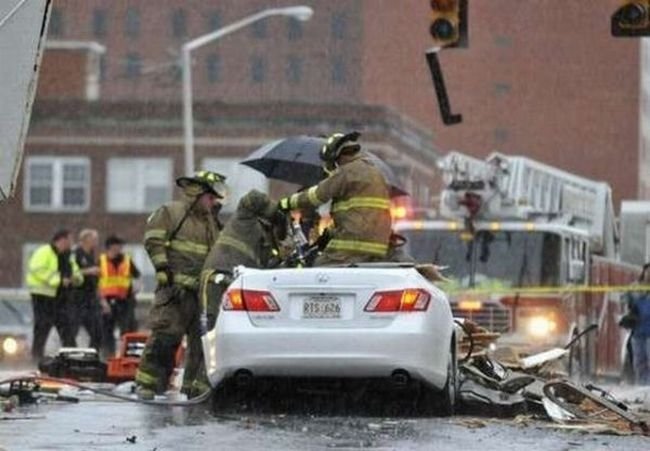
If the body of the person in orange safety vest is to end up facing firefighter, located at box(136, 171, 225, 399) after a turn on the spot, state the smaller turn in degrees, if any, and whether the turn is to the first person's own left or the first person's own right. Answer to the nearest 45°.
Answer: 0° — they already face them

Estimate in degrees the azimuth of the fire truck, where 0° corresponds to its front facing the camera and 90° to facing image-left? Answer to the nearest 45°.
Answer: approximately 45°

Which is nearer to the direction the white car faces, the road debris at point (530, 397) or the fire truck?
the fire truck

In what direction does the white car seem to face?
away from the camera

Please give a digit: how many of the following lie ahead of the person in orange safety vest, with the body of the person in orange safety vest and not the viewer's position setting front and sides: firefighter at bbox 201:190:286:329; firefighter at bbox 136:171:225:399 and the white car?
3

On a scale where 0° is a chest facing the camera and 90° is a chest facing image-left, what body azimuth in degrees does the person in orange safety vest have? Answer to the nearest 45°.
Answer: approximately 0°

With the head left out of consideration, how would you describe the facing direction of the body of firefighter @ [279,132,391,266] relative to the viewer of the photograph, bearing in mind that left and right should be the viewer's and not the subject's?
facing away from the viewer and to the left of the viewer

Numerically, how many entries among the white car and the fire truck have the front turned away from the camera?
1

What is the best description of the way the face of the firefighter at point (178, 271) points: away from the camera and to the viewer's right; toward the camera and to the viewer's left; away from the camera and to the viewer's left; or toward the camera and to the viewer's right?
toward the camera and to the viewer's right
